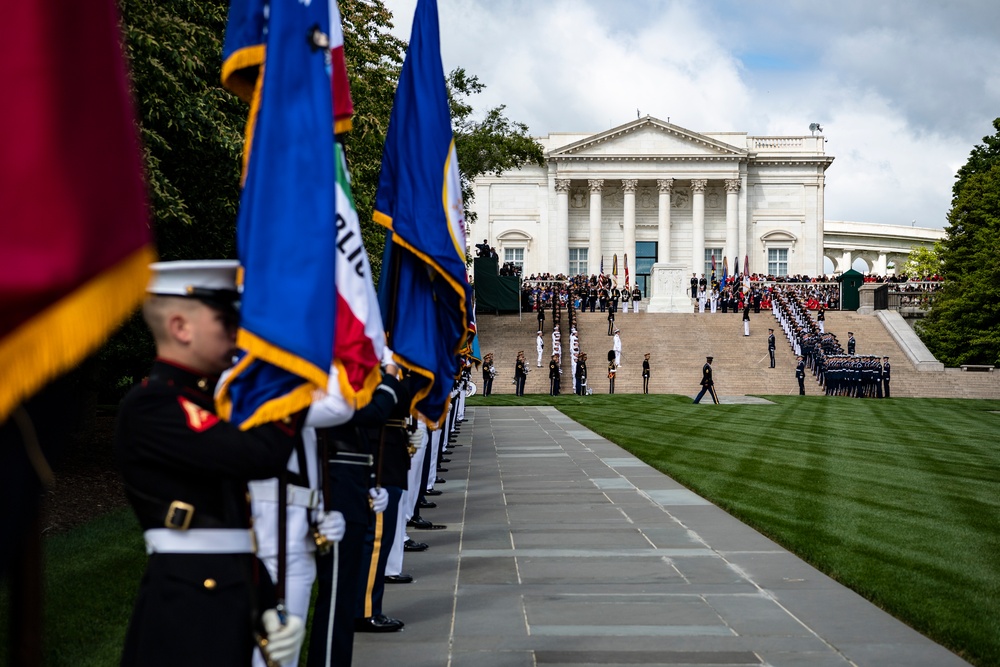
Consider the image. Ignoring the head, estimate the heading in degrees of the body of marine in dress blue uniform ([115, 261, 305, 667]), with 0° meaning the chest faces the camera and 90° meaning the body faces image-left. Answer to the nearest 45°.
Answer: approximately 270°

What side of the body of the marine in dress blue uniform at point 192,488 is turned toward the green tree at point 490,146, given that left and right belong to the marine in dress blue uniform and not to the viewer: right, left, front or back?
left

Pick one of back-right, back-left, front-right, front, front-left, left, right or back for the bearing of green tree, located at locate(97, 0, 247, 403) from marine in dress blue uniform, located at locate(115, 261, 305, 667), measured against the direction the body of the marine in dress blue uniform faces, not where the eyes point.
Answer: left

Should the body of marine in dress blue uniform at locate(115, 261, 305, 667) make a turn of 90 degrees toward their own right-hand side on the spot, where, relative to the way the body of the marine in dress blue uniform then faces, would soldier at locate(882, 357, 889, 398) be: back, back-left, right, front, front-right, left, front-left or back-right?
back-left
